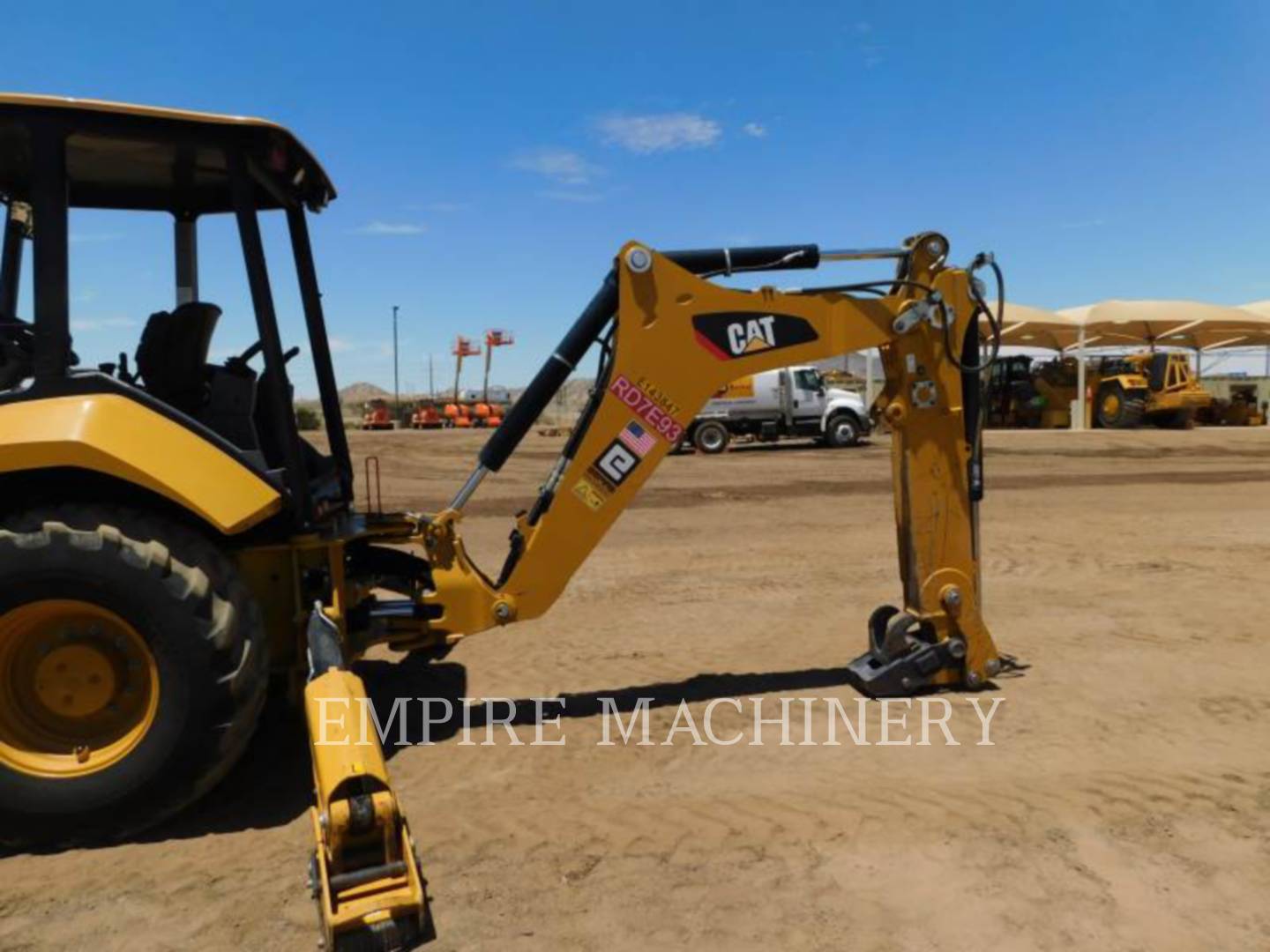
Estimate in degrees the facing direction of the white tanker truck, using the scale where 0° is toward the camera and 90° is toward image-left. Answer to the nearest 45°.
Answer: approximately 270°

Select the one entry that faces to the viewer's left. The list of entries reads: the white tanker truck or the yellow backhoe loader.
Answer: the yellow backhoe loader

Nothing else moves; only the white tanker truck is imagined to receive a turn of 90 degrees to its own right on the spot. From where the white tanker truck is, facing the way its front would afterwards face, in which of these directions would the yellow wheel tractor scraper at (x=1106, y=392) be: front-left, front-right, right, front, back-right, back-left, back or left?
back-left

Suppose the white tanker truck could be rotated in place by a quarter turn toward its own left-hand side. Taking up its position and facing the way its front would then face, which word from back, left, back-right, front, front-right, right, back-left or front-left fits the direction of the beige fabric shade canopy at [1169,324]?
front-right

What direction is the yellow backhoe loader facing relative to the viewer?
to the viewer's left

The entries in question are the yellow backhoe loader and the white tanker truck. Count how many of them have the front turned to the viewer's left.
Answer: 1

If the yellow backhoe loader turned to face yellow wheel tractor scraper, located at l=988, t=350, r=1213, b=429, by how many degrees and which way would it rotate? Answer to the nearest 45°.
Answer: approximately 135° to its right

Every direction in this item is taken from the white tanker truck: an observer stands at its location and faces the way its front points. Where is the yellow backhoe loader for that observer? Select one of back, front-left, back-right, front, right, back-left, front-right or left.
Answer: right

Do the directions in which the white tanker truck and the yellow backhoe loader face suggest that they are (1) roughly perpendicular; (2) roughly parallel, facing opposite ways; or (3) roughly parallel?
roughly parallel, facing opposite ways

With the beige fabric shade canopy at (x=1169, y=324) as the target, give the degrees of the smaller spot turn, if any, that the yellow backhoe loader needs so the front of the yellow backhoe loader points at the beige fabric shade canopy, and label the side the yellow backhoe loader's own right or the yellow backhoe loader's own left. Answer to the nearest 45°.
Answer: approximately 135° to the yellow backhoe loader's own right
